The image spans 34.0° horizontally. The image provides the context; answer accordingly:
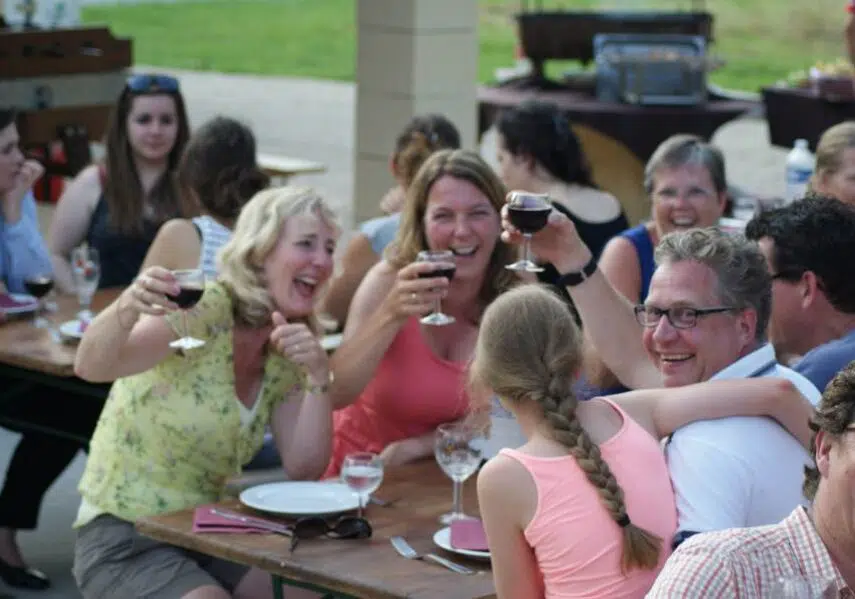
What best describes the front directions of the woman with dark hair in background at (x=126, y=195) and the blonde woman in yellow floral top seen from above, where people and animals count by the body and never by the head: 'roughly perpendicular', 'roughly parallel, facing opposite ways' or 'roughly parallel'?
roughly parallel

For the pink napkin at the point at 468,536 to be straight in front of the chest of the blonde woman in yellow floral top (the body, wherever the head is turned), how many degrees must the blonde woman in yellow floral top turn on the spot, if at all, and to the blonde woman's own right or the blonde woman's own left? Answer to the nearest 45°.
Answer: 0° — they already face it

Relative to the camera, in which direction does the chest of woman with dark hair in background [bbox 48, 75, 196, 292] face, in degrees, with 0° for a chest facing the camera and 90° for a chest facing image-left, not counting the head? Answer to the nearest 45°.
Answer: approximately 315°

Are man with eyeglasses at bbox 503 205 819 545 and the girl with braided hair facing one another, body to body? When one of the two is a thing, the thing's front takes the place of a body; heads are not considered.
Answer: no

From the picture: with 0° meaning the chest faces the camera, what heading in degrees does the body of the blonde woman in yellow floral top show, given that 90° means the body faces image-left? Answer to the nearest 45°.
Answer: approximately 315°

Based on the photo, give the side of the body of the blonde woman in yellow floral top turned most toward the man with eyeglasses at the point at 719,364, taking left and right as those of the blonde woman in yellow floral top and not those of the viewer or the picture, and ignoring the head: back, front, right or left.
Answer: front

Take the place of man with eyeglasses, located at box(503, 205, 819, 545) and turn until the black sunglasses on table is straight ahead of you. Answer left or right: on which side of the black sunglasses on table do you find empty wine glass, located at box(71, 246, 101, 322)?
right

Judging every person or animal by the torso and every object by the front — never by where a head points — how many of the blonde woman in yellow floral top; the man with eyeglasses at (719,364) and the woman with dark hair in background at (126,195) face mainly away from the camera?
0

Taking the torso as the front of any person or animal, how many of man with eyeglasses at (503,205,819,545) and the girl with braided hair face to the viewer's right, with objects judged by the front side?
0

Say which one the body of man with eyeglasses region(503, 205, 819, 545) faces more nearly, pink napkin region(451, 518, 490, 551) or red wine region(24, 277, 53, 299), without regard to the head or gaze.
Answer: the pink napkin

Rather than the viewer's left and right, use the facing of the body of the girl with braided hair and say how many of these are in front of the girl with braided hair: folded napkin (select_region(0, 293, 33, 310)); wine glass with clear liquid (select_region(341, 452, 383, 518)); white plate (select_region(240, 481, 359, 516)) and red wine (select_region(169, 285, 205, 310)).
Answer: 4

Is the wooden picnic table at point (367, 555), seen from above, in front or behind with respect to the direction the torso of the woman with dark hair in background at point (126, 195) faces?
in front

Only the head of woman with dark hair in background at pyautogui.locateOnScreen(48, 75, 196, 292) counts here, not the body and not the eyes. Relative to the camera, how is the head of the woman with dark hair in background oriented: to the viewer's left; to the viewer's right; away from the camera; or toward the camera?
toward the camera

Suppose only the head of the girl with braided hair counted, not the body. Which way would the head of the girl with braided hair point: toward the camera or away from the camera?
away from the camera
